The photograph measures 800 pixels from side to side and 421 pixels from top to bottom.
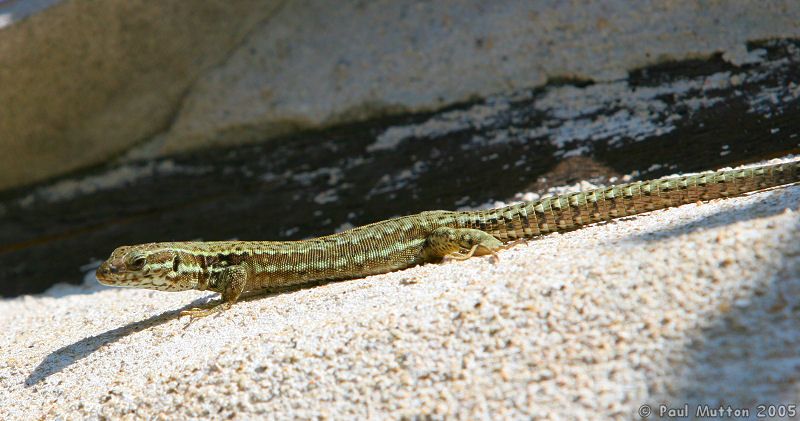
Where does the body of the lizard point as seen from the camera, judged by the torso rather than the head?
to the viewer's left
